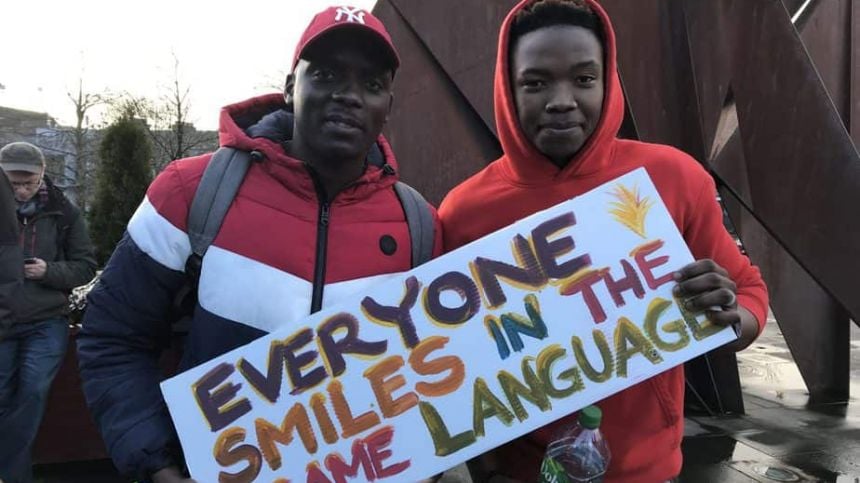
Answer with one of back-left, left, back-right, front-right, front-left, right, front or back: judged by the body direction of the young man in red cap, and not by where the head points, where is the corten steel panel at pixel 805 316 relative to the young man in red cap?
back-left

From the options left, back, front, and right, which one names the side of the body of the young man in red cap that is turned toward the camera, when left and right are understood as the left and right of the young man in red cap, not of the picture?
front

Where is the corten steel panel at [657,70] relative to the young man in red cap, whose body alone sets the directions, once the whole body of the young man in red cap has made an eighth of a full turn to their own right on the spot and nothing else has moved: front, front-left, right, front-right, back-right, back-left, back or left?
back

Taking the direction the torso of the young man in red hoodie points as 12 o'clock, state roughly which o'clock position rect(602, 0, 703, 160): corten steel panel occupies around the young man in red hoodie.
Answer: The corten steel panel is roughly at 6 o'clock from the young man in red hoodie.

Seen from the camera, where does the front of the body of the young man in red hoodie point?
toward the camera

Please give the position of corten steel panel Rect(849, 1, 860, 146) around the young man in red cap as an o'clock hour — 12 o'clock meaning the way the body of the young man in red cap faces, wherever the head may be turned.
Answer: The corten steel panel is roughly at 8 o'clock from the young man in red cap.

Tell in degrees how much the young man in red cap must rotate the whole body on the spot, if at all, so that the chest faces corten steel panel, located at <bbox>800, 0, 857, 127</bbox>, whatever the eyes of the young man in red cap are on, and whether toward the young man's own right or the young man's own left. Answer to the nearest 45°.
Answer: approximately 135° to the young man's own left

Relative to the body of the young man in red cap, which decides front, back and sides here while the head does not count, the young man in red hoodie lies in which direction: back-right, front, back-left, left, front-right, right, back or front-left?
left

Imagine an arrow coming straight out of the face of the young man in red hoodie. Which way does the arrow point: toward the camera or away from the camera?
toward the camera

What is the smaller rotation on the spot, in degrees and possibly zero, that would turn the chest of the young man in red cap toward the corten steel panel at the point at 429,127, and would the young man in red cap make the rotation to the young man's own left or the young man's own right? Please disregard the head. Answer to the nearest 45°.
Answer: approximately 180°

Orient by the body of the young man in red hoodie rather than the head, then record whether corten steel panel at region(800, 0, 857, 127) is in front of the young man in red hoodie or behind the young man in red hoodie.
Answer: behind

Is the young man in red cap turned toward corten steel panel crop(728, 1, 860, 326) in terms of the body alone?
no

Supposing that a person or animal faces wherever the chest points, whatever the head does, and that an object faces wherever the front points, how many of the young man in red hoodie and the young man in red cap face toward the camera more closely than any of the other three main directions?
2

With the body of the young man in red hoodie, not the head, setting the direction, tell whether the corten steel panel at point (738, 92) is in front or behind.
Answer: behind

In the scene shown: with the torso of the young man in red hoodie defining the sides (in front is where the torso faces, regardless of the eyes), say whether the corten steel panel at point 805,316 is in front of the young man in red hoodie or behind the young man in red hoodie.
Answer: behind

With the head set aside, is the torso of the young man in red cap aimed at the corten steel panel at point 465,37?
no

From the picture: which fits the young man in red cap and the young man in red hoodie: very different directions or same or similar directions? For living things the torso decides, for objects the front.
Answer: same or similar directions
